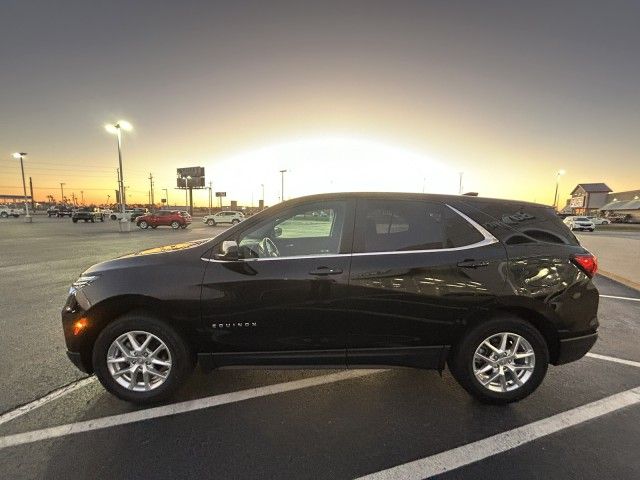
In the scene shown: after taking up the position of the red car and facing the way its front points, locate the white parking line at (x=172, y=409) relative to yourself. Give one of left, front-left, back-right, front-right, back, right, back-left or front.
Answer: left

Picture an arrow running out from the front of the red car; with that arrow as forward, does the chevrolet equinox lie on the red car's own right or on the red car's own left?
on the red car's own left

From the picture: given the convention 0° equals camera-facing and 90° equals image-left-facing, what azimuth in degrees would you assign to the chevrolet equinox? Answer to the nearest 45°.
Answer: approximately 90°

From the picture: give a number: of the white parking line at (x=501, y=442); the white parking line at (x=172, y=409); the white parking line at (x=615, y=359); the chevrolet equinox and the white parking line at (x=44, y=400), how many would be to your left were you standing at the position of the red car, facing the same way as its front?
5

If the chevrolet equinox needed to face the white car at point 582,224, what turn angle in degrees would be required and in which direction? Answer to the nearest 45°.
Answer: approximately 135° to its right

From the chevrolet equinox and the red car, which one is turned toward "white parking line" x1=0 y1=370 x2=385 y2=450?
the chevrolet equinox

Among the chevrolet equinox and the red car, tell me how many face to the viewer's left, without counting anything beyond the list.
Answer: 2

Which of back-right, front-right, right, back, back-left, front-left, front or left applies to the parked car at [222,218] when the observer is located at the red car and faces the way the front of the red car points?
back-right

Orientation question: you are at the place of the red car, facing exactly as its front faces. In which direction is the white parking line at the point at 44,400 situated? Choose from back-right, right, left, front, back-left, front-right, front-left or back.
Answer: left

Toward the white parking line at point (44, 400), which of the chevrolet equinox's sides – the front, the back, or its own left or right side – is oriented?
front

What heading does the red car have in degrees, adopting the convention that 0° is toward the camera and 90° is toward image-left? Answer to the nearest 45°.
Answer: approximately 90°

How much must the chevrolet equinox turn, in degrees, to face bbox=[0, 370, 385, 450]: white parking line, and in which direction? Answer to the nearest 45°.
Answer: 0° — it already faces it
